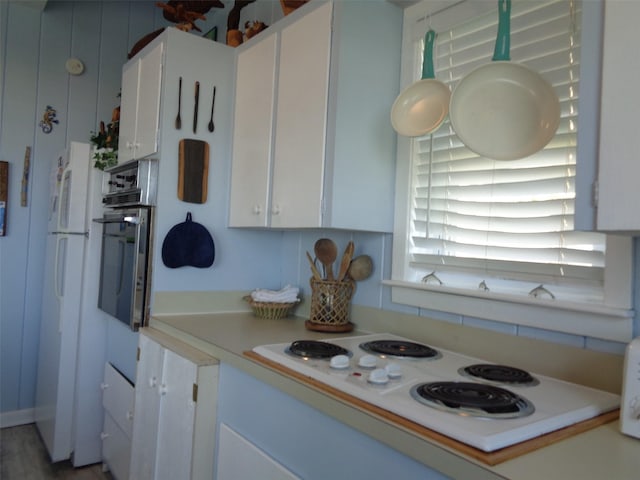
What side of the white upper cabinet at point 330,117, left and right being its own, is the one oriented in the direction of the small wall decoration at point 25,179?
right

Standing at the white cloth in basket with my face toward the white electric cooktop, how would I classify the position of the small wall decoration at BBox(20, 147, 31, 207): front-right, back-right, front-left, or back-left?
back-right

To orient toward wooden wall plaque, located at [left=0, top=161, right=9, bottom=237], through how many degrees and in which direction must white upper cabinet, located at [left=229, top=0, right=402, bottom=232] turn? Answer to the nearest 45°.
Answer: approximately 90° to its right

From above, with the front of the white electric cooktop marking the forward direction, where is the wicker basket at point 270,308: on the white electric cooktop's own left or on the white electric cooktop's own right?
on the white electric cooktop's own right

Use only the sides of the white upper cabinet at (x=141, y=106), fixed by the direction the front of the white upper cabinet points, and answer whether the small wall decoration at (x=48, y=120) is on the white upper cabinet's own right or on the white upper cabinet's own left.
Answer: on the white upper cabinet's own right

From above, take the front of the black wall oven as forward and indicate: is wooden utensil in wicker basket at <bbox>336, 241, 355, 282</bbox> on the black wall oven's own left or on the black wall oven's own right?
on the black wall oven's own left
